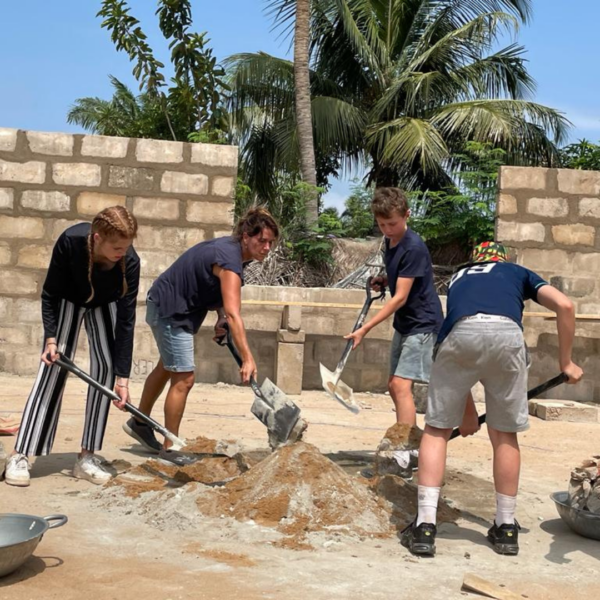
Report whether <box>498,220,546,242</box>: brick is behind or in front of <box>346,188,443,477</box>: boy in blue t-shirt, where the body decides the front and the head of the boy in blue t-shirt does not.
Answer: behind

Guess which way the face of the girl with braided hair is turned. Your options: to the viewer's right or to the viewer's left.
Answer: to the viewer's right

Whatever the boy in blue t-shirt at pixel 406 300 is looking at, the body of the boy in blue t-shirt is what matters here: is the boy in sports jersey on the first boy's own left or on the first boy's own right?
on the first boy's own left

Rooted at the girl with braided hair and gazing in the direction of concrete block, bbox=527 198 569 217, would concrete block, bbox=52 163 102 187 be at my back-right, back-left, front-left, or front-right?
front-left

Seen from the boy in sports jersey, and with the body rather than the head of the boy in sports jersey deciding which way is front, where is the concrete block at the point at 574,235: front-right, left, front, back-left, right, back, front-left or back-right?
front

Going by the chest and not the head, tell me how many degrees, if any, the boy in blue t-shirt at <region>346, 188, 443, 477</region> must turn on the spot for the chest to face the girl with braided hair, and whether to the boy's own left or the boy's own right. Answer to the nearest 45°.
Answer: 0° — they already face them

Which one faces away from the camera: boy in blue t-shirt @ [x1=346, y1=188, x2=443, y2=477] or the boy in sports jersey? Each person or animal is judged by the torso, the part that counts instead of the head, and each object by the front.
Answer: the boy in sports jersey

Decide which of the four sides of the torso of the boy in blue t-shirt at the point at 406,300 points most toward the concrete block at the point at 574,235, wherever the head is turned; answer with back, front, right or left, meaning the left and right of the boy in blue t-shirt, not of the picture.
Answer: back

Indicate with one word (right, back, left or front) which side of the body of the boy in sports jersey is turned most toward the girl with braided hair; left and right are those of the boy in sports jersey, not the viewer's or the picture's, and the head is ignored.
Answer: left

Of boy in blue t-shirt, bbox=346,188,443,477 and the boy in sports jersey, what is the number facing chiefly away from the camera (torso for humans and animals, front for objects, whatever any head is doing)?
1

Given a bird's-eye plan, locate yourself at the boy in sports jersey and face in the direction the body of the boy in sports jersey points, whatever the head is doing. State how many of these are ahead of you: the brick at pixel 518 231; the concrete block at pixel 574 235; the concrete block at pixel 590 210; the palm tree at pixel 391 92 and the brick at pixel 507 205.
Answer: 5

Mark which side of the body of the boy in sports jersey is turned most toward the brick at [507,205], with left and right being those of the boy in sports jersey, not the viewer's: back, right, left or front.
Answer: front

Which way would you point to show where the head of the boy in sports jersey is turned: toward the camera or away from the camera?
away from the camera

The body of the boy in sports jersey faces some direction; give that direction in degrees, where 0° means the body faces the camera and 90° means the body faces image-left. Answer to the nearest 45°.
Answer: approximately 180°

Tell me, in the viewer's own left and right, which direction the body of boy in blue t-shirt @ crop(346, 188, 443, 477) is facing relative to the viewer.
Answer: facing the viewer and to the left of the viewer
